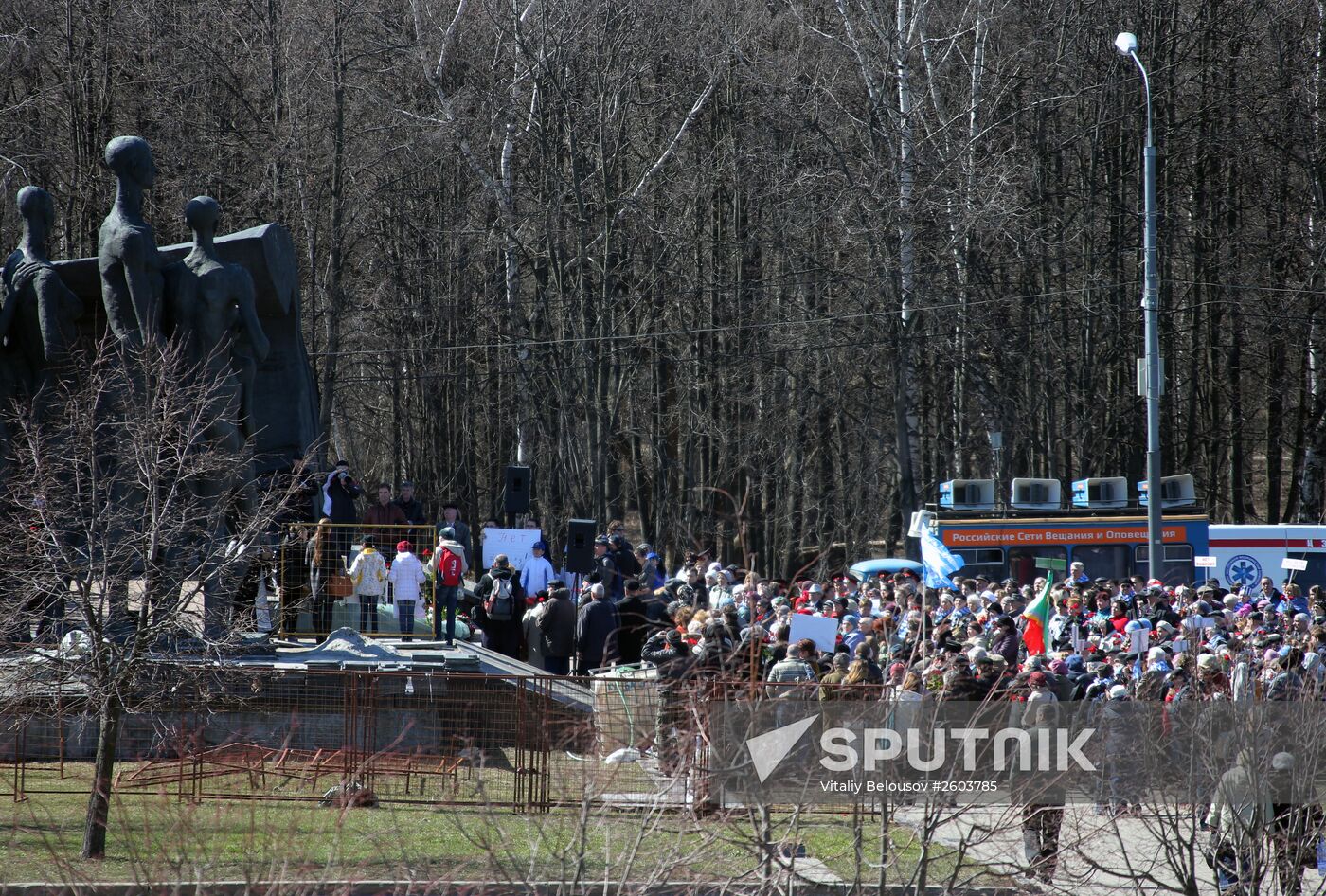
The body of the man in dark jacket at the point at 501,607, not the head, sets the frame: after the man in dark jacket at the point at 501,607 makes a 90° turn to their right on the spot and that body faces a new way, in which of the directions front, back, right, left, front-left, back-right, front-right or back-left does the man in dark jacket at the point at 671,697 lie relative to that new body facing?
right

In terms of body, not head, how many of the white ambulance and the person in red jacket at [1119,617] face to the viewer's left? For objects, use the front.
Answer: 1

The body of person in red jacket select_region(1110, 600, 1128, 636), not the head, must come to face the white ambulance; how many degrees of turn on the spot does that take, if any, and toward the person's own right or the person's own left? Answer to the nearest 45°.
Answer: approximately 90° to the person's own right

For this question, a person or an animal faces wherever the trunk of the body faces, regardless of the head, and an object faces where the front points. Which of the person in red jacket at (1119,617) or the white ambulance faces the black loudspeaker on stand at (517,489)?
the person in red jacket

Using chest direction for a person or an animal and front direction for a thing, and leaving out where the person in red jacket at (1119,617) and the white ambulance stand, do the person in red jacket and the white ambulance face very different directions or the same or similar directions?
very different directions

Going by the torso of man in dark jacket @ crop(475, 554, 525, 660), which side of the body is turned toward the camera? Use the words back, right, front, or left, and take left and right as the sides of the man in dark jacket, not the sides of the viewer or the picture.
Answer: back

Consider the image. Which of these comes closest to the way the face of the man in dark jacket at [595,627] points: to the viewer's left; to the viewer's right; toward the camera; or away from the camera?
away from the camera

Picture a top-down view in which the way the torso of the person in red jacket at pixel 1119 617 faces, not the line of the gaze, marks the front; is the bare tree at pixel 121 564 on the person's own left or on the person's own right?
on the person's own left

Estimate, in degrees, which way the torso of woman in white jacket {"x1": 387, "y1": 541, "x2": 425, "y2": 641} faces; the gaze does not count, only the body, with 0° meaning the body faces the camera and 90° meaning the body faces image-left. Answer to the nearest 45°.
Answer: approximately 180°

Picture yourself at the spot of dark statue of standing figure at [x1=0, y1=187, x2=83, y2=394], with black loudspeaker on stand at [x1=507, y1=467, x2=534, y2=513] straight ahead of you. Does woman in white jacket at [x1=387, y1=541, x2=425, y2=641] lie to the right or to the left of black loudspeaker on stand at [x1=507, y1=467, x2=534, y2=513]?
right

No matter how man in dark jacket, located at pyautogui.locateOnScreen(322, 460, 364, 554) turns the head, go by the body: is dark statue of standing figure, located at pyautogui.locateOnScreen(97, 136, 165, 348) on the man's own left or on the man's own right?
on the man's own right

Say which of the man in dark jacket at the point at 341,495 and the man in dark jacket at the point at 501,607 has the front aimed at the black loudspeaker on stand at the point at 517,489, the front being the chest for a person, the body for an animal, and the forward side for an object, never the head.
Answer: the man in dark jacket at the point at 501,607

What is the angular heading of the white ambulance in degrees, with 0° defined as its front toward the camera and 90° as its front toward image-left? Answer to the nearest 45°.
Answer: approximately 270°

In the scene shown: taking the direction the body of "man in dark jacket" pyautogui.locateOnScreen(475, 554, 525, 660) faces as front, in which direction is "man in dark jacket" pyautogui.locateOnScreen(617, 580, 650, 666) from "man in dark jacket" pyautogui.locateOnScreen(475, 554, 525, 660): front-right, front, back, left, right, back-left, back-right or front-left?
back-right

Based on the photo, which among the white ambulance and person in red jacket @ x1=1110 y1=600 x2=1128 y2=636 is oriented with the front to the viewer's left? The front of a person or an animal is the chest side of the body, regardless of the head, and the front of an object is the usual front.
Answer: the person in red jacket
